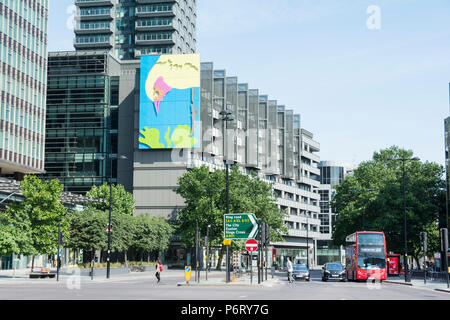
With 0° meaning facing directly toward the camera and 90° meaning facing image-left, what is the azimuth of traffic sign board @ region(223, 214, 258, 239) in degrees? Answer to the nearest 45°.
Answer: approximately 0°

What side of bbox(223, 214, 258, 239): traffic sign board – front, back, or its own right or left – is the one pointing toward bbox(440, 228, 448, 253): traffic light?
left
